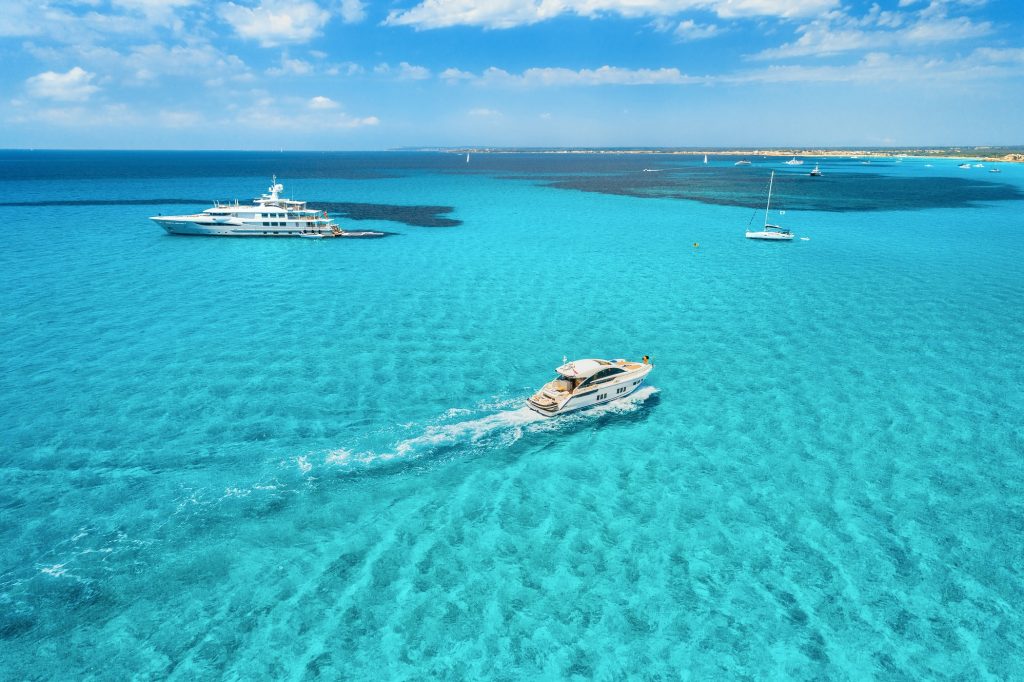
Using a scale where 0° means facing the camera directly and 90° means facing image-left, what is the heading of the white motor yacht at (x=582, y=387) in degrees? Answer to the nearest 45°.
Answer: approximately 225°
